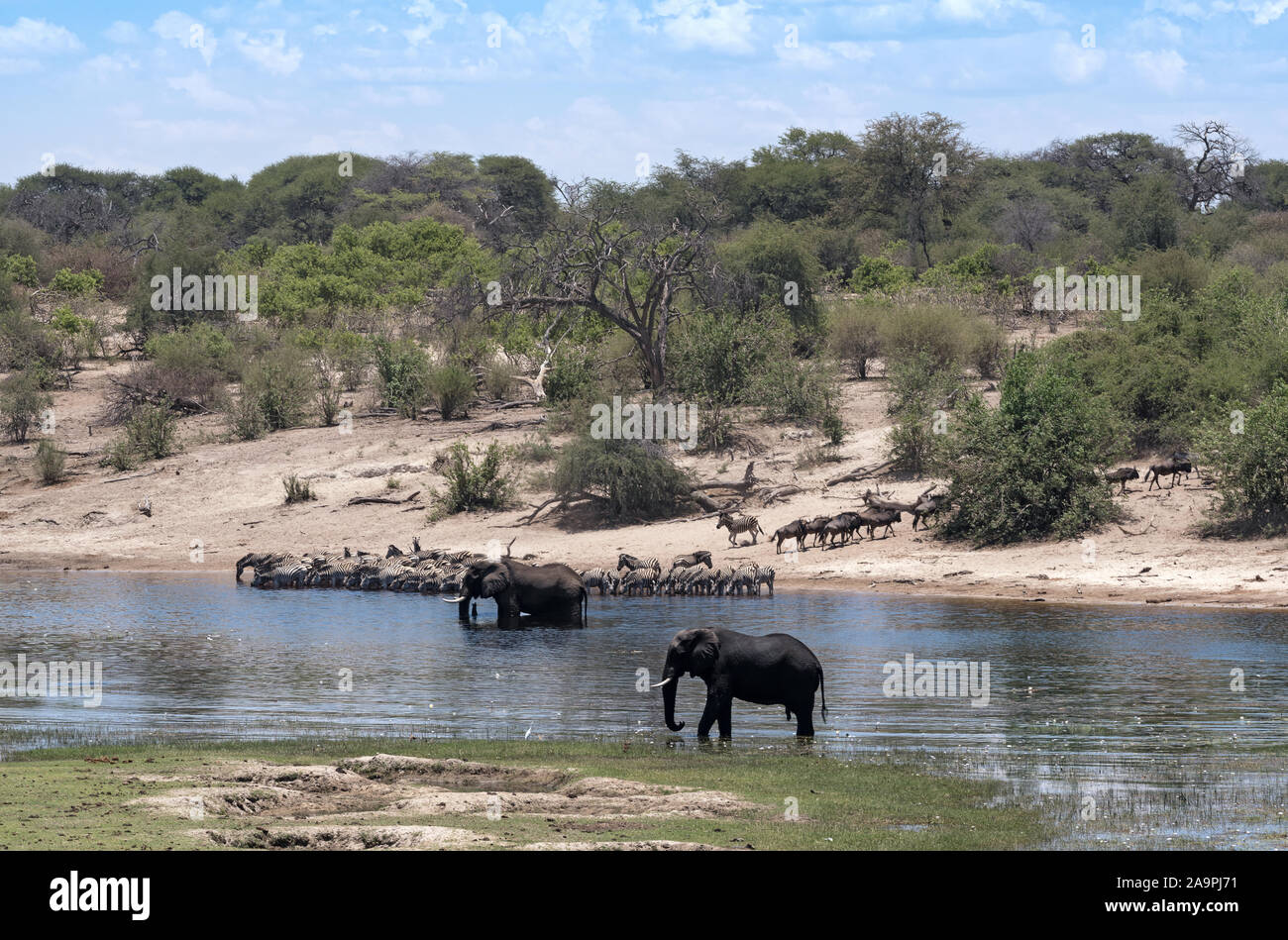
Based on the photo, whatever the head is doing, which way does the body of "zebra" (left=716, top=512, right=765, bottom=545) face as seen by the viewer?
to the viewer's left

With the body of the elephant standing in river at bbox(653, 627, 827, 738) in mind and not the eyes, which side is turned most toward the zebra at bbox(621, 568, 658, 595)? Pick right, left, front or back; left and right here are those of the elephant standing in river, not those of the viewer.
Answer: right

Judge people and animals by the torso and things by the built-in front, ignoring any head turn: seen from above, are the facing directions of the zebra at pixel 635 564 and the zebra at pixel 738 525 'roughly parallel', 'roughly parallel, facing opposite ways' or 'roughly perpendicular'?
roughly parallel

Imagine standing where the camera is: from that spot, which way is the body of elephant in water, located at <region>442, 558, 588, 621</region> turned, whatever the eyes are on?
to the viewer's left

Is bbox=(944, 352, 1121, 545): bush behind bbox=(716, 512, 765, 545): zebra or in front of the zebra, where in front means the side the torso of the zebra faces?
behind

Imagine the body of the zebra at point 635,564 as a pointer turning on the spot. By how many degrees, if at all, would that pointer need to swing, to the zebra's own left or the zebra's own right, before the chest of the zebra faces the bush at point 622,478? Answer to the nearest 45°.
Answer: approximately 90° to the zebra's own right

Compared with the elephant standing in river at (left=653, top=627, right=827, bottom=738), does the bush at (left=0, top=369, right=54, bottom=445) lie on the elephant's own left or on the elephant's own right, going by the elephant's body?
on the elephant's own right

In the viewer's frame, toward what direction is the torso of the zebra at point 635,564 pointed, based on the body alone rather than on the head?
to the viewer's left

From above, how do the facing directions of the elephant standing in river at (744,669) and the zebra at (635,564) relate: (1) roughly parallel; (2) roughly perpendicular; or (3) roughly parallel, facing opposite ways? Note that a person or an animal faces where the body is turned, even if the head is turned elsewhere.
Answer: roughly parallel

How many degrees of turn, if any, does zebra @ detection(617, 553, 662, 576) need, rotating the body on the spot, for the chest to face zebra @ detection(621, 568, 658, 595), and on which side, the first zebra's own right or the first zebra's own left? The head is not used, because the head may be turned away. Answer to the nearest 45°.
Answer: approximately 90° to the first zebra's own left

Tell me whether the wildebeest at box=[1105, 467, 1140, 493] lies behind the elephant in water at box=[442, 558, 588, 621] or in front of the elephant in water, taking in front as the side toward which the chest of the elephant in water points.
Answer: behind

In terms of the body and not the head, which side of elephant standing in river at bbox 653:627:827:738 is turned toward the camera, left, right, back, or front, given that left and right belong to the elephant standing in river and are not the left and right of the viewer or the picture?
left
